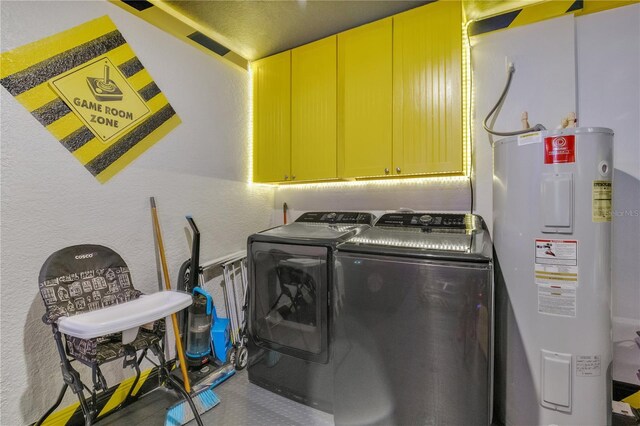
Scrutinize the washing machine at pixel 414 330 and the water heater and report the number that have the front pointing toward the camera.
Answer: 2

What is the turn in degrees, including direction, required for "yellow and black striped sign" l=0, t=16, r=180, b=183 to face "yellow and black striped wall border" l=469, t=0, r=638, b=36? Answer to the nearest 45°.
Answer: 0° — it already faces it

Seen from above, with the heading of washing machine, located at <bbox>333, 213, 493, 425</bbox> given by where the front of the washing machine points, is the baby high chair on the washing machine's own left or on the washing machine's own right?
on the washing machine's own right

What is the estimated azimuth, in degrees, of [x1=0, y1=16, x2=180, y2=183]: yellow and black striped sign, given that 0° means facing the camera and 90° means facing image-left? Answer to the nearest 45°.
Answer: approximately 315°

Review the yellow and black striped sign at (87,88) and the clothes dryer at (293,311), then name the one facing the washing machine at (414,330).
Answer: the yellow and black striped sign
